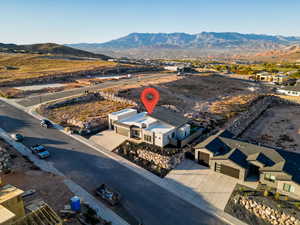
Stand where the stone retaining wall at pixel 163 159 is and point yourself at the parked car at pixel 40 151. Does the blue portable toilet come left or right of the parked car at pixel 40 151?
left

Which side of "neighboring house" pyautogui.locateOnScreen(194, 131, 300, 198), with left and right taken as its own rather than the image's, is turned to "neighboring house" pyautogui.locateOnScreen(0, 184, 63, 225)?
front

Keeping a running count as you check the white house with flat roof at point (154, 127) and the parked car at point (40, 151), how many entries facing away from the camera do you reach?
0

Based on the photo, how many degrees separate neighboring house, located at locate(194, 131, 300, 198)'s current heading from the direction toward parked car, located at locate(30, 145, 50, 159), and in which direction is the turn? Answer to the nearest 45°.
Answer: approximately 45° to its right

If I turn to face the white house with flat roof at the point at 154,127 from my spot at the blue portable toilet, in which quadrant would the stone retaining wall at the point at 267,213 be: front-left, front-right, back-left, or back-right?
front-right

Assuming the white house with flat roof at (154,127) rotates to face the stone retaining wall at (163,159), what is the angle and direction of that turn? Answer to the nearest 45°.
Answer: approximately 45° to its left

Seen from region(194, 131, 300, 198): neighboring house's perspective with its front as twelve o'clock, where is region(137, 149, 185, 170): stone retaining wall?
The stone retaining wall is roughly at 1 o'clock from the neighboring house.

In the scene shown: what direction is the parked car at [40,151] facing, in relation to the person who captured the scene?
facing the viewer and to the right of the viewer

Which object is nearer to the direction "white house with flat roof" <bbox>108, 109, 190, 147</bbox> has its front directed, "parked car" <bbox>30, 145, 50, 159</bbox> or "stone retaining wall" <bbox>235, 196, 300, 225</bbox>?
the parked car

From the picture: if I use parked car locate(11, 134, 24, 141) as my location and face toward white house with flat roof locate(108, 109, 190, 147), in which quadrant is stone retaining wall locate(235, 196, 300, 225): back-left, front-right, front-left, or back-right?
front-right

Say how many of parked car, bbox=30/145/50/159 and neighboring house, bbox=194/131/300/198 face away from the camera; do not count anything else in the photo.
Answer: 0

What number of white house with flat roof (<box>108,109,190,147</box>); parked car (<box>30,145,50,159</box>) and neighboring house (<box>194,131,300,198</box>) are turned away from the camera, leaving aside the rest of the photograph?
0

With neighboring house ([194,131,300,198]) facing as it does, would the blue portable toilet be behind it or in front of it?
in front

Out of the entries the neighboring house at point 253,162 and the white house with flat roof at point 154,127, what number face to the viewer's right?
0

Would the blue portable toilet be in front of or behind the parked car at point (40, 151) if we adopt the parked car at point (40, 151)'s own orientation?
in front

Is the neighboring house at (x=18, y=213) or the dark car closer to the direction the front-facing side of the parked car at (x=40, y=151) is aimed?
the neighboring house

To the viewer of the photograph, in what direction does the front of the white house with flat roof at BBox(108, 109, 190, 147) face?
facing the viewer and to the left of the viewer

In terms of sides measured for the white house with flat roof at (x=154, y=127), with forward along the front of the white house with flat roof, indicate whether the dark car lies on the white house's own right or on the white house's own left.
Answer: on the white house's own right

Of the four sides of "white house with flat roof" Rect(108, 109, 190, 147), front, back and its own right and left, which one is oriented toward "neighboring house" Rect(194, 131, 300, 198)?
left
